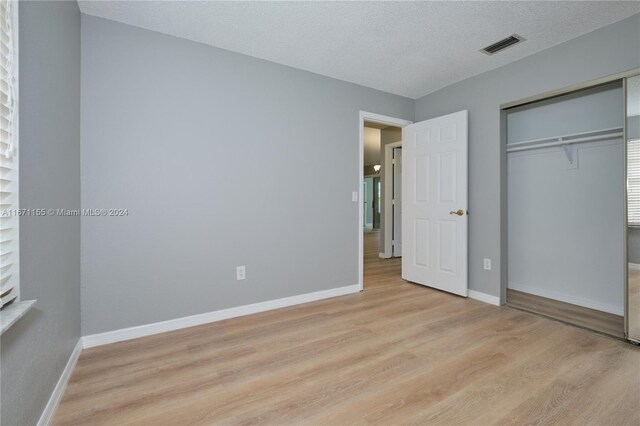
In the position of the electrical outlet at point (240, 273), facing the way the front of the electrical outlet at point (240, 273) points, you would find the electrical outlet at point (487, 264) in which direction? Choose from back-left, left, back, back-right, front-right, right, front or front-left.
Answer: left

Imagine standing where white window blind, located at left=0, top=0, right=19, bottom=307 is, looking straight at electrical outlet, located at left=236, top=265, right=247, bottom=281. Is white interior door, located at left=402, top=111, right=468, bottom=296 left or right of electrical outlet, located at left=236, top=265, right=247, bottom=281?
right

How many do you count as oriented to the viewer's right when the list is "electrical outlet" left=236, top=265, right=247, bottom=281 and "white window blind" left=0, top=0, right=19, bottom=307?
1

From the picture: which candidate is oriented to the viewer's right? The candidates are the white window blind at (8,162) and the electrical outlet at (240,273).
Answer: the white window blind

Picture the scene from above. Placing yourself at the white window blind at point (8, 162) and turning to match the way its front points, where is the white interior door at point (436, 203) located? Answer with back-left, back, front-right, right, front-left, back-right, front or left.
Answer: front

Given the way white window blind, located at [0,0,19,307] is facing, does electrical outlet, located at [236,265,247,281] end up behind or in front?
in front

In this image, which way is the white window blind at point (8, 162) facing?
to the viewer's right

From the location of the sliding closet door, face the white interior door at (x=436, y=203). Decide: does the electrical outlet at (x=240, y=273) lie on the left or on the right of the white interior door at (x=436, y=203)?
left

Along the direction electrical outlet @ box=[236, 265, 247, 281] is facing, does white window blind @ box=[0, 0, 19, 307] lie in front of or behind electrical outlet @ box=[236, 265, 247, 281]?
in front

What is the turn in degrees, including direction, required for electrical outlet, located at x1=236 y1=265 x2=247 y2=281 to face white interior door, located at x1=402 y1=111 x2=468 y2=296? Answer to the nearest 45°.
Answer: approximately 90° to its left

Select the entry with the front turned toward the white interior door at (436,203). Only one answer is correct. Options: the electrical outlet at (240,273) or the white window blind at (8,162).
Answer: the white window blind

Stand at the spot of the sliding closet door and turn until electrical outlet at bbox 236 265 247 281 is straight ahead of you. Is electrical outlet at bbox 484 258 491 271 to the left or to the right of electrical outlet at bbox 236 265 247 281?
right

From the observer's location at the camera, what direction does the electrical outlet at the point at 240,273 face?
facing the viewer
